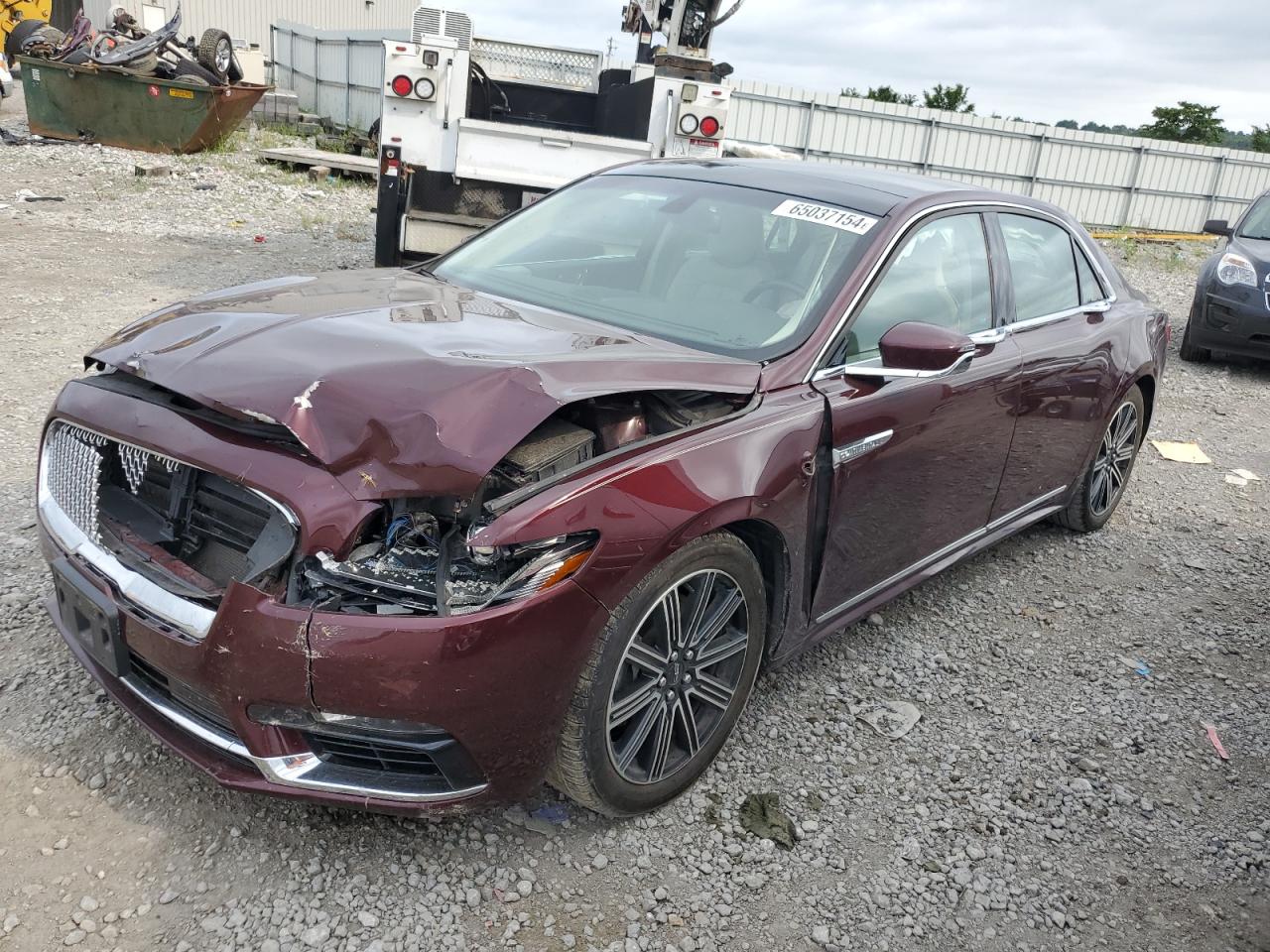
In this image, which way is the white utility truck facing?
away from the camera

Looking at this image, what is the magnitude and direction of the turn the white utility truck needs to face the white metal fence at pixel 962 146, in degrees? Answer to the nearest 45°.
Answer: approximately 45° to its right

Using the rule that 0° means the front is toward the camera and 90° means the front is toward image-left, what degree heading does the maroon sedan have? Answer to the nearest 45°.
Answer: approximately 45°

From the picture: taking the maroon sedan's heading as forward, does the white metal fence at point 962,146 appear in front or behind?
behind

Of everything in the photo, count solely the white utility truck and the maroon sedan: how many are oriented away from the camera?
1

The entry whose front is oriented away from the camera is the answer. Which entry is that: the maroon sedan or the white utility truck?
the white utility truck

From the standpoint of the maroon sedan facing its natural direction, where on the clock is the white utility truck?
The white utility truck is roughly at 4 o'clock from the maroon sedan.

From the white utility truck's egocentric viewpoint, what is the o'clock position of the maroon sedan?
The maroon sedan is roughly at 6 o'clock from the white utility truck.

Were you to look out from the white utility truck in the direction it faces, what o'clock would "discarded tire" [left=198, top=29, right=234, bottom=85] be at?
The discarded tire is roughly at 11 o'clock from the white utility truck.
